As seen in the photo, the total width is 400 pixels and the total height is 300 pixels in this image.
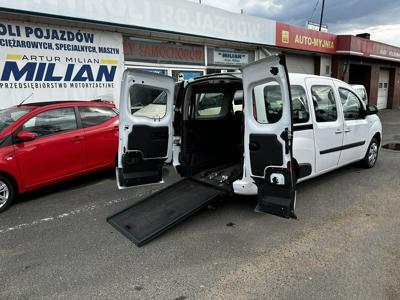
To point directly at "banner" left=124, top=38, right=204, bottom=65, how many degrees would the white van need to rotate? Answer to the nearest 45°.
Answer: approximately 90° to its left

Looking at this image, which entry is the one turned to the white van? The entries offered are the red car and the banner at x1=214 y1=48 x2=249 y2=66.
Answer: the banner

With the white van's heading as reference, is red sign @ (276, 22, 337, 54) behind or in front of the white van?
in front

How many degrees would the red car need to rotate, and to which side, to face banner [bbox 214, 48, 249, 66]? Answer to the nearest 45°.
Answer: approximately 180°

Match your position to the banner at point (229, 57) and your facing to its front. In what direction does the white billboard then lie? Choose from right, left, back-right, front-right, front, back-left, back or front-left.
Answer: front-right

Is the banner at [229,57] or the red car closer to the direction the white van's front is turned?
the banner

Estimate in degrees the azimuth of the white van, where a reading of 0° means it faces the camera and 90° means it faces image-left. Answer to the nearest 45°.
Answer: approximately 225°

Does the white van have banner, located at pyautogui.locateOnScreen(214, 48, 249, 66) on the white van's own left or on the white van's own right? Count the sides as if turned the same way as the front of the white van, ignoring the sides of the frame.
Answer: on the white van's own left

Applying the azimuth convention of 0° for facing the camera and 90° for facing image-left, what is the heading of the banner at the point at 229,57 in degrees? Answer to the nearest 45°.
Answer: approximately 0°

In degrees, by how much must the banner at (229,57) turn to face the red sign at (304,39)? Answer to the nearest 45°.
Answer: approximately 135° to its left

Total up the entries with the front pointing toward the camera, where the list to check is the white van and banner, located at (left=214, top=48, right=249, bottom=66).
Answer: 1
